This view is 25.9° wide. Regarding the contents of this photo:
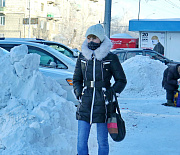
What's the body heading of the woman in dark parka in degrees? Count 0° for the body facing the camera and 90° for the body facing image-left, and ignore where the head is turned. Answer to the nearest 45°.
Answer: approximately 0°

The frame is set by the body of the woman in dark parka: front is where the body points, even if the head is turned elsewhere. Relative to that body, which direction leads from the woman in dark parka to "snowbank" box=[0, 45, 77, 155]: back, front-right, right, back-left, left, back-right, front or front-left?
back-right

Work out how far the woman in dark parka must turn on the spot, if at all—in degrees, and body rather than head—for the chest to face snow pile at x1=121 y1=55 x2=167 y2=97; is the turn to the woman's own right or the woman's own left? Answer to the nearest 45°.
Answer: approximately 180°

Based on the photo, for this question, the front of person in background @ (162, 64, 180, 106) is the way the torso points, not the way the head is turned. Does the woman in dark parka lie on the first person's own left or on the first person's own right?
on the first person's own right

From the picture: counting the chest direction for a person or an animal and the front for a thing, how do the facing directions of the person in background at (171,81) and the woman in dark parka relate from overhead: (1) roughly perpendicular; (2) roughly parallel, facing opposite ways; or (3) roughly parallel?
roughly perpendicular
